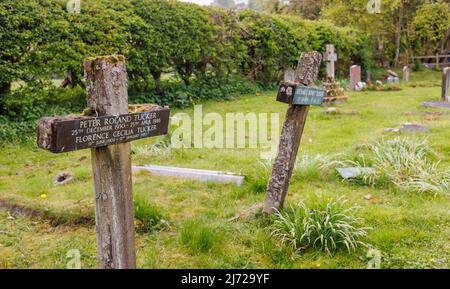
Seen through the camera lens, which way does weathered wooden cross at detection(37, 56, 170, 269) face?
facing the viewer and to the right of the viewer

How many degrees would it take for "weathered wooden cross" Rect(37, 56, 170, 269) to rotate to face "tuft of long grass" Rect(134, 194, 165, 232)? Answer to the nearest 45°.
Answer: approximately 135° to its left

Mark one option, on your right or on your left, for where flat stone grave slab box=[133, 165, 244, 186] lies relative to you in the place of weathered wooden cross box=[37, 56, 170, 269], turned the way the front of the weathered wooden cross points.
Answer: on your left

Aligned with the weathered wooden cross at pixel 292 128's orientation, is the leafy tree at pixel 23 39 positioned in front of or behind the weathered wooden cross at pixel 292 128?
behind

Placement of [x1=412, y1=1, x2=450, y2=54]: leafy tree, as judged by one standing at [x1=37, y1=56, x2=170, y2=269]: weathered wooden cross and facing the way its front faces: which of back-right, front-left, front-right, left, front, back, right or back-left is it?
left

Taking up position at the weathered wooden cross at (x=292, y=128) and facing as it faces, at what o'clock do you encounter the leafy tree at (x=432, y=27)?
The leafy tree is roughly at 8 o'clock from the weathered wooden cross.

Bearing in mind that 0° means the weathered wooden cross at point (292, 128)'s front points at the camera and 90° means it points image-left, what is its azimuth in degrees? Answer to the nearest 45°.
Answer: approximately 315°

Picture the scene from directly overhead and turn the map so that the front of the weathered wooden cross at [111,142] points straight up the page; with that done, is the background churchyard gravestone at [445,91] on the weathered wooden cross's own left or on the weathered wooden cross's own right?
on the weathered wooden cross's own left

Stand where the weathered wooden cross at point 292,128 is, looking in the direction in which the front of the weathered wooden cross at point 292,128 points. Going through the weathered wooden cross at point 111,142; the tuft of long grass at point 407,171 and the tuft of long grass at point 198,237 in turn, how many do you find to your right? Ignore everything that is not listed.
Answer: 2

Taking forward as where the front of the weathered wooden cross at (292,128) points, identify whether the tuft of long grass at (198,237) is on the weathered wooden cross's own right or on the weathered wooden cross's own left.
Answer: on the weathered wooden cross's own right

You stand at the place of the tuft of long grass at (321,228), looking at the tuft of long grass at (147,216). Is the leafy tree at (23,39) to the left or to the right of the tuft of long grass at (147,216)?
right

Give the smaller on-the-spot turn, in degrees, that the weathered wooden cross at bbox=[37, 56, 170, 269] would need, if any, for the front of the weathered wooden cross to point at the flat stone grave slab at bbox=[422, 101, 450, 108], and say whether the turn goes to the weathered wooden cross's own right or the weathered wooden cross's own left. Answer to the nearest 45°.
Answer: approximately 90° to the weathered wooden cross's own left

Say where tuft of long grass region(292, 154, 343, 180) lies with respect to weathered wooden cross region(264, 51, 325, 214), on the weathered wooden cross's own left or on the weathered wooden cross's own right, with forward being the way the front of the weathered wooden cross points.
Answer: on the weathered wooden cross's own left

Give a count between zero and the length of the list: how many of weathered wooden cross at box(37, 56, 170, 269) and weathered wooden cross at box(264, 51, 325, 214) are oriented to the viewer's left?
0
